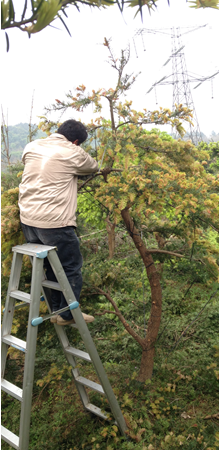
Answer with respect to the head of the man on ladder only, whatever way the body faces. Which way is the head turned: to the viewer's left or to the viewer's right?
to the viewer's right

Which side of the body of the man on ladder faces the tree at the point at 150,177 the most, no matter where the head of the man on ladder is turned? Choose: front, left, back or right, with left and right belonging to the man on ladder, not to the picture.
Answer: front

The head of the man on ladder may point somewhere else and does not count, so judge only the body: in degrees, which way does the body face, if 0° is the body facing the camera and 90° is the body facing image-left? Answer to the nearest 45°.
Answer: approximately 225°
